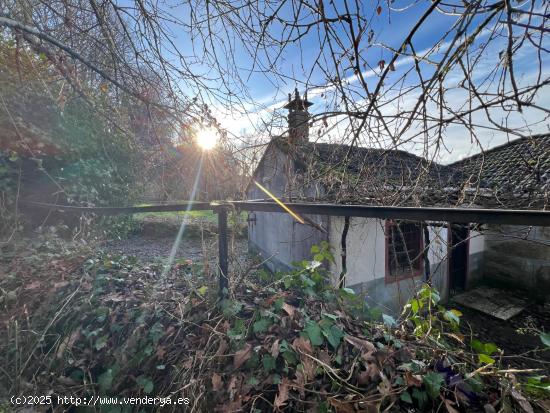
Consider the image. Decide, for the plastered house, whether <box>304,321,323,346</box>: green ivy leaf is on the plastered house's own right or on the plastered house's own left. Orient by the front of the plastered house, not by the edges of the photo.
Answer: on the plastered house's own right

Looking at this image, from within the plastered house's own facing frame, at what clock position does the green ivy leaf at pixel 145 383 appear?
The green ivy leaf is roughly at 2 o'clock from the plastered house.

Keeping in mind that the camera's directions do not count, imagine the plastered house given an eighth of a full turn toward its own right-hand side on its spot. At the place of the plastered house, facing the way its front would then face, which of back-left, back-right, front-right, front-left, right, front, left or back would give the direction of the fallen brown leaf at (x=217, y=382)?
front

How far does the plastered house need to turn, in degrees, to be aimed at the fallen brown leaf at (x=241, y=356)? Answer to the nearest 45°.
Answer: approximately 45° to its right

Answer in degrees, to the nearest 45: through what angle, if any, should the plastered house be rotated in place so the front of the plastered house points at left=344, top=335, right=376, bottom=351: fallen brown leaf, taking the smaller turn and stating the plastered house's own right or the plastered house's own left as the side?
approximately 45° to the plastered house's own right

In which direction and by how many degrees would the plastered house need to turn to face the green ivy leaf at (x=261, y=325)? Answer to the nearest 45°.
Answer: approximately 45° to its right

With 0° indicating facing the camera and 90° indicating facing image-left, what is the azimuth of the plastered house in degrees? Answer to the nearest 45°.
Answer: approximately 315°

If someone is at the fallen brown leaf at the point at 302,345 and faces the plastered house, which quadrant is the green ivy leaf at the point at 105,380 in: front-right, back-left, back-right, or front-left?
back-left
